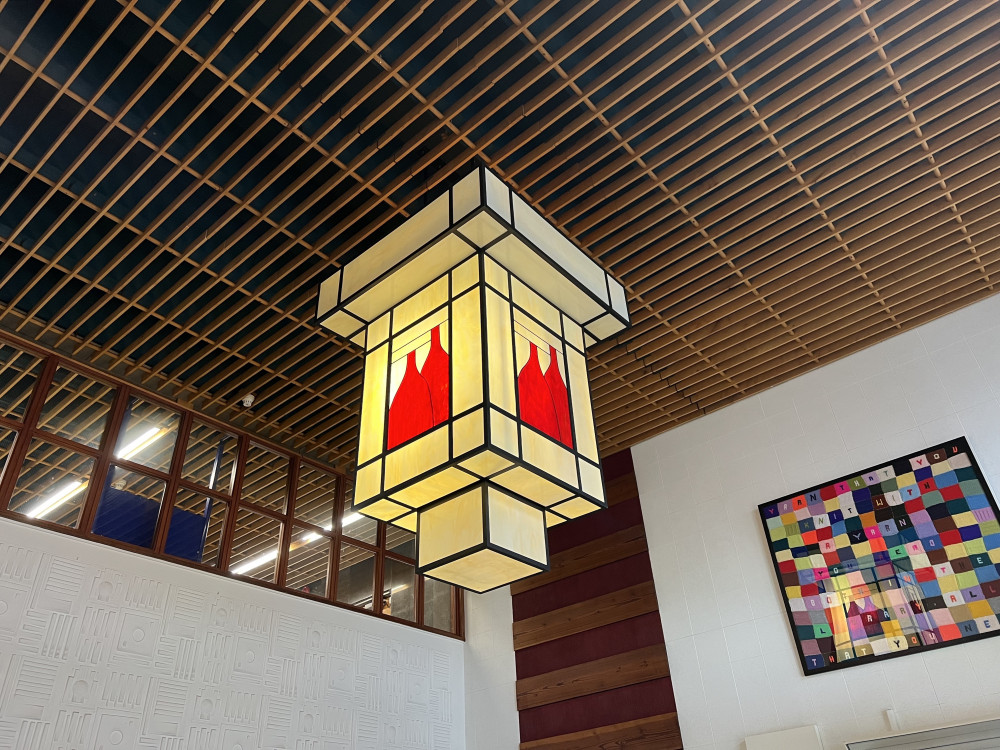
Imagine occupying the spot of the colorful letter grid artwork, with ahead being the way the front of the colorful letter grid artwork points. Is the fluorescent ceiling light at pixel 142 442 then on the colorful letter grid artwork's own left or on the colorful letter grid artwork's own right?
on the colorful letter grid artwork's own right

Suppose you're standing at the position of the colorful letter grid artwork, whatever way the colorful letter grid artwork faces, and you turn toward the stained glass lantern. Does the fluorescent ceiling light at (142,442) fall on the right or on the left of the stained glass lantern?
right

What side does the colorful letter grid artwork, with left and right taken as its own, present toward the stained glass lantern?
front

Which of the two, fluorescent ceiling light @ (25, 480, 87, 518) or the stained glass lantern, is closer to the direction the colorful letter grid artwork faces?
the stained glass lantern

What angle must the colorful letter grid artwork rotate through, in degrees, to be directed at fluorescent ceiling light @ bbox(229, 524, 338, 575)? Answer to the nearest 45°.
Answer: approximately 90° to its right

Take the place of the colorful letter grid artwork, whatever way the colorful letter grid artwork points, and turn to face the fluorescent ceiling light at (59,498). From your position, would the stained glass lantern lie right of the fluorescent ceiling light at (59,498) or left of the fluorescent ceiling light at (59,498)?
left

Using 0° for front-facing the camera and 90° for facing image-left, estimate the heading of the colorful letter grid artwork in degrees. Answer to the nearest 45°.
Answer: approximately 0°

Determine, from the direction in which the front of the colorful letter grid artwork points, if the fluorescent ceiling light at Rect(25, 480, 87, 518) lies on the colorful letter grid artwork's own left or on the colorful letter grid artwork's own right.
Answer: on the colorful letter grid artwork's own right

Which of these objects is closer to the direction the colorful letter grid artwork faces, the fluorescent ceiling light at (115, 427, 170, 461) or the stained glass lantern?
the stained glass lantern

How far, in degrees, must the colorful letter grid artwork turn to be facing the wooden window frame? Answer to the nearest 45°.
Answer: approximately 45° to its right
